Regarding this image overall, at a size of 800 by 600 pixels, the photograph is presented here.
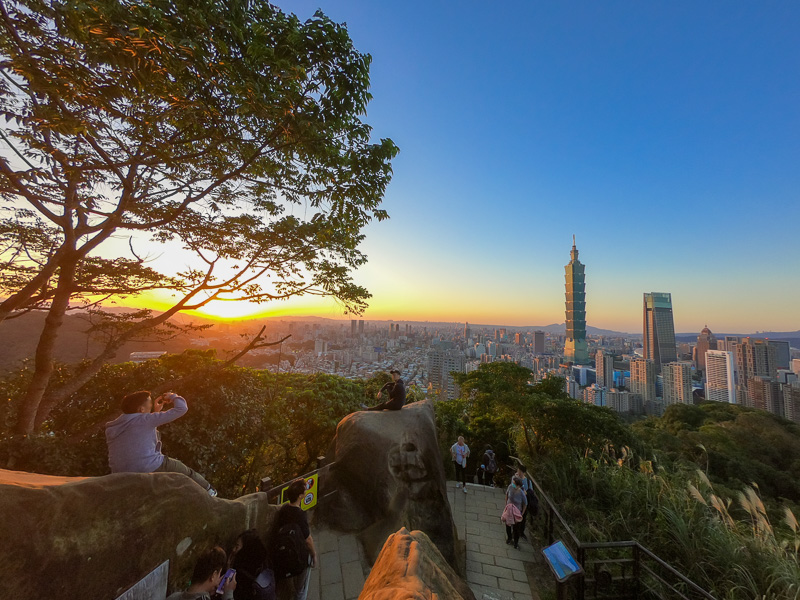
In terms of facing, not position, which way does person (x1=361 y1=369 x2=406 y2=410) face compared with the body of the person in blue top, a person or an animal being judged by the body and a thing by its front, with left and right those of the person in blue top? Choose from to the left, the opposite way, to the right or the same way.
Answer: to the left

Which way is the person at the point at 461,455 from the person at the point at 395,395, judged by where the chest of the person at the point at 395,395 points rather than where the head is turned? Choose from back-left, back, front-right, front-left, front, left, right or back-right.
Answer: back-right

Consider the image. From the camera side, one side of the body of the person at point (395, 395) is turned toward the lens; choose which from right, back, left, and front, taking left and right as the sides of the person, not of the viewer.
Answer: left

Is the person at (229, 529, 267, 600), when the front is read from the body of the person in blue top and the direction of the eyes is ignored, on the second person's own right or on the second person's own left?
on the second person's own right

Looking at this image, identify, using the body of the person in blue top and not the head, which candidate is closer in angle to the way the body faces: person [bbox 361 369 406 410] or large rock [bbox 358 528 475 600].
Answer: the person

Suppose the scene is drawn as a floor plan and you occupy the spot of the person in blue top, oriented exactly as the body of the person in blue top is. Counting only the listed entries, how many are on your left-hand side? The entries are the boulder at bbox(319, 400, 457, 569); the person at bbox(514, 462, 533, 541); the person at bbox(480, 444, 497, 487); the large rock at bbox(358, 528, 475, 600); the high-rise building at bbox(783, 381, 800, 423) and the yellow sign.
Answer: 0

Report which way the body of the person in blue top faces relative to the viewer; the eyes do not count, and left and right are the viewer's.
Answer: facing away from the viewer and to the right of the viewer

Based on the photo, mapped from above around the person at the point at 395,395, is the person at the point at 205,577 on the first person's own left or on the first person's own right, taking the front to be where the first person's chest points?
on the first person's own left

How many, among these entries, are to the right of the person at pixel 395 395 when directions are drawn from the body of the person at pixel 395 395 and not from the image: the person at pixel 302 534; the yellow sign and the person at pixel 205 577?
0

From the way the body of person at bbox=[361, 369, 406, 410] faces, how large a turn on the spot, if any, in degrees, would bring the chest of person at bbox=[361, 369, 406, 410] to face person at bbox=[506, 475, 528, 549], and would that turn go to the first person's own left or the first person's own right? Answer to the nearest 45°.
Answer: approximately 180°

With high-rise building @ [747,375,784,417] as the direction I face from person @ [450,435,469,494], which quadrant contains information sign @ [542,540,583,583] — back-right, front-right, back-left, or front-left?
back-right

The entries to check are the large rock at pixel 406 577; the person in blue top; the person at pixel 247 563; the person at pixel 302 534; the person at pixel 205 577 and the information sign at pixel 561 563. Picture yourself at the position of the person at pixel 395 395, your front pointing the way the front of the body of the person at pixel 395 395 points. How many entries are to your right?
0

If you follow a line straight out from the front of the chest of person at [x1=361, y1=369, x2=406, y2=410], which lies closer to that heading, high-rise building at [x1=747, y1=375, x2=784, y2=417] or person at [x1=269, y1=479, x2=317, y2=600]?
the person
